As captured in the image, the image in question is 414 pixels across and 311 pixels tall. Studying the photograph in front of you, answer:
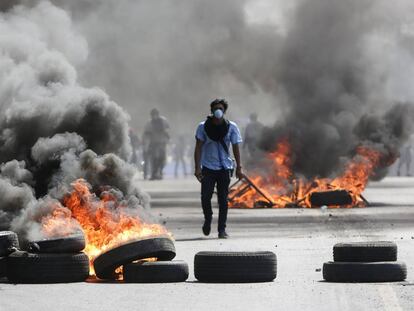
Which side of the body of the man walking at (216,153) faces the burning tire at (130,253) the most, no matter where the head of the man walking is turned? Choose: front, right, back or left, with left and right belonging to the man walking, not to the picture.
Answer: front

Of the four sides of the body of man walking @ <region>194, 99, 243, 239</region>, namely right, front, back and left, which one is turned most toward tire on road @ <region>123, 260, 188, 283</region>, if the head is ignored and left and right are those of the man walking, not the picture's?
front

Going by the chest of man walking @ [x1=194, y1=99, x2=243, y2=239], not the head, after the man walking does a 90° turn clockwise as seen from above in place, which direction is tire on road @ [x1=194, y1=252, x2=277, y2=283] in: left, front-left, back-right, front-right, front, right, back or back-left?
left

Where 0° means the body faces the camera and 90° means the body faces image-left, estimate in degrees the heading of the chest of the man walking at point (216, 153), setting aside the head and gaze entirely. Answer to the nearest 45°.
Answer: approximately 0°

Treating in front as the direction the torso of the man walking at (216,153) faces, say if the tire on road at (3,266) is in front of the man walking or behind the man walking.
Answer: in front

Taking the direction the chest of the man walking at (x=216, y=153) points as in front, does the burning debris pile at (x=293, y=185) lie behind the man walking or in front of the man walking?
behind
